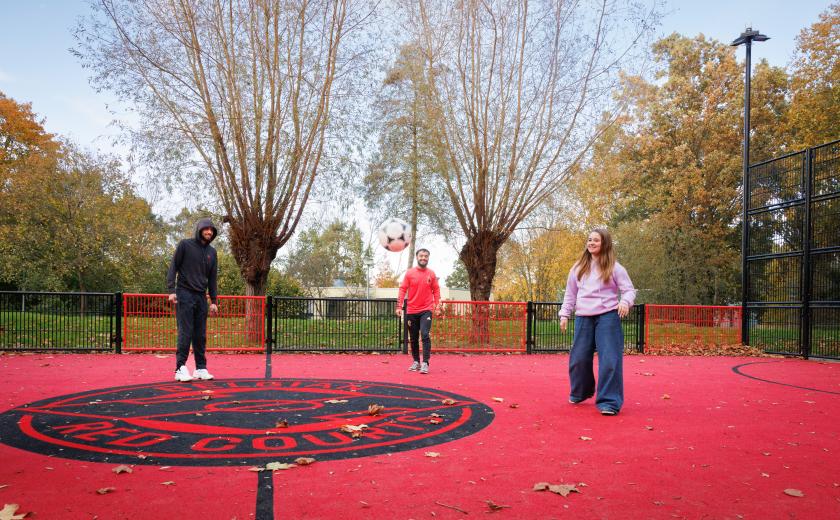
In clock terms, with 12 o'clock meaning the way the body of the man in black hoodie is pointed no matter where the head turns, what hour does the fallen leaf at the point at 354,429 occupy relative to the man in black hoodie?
The fallen leaf is roughly at 1 o'clock from the man in black hoodie.

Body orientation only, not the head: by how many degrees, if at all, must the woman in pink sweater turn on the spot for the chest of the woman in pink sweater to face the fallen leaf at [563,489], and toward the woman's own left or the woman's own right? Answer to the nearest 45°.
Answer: approximately 45° to the woman's own left

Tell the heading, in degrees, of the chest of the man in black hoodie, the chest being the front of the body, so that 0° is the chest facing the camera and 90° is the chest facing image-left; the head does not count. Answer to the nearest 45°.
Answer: approximately 315°

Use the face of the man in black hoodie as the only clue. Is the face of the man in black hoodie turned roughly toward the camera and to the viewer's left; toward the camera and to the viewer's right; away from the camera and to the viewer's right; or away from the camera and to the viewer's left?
toward the camera and to the viewer's right

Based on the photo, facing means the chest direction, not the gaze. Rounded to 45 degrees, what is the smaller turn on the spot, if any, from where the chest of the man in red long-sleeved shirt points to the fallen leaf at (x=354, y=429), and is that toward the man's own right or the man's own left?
0° — they already face it

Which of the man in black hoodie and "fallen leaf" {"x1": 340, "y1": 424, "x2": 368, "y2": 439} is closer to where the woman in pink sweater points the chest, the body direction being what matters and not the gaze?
the fallen leaf

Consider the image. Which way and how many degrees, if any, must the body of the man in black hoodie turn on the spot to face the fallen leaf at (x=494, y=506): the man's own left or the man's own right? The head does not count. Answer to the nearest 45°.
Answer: approximately 45° to the man's own right
